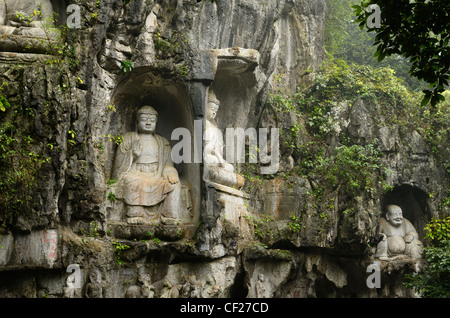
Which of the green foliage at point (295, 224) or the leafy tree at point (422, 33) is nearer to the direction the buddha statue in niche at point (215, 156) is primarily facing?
the leafy tree

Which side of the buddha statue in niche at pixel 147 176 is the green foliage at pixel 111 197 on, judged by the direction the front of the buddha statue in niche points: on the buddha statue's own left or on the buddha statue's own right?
on the buddha statue's own right

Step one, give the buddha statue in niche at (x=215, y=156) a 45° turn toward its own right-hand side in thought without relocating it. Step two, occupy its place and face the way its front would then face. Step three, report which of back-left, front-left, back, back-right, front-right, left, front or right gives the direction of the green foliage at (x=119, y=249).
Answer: front-right

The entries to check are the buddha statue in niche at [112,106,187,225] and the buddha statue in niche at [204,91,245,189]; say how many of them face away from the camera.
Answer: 0

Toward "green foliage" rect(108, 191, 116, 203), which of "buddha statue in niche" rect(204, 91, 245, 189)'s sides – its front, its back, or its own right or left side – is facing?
right

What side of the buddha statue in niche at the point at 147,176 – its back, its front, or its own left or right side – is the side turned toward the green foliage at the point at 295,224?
left

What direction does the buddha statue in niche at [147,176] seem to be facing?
toward the camera

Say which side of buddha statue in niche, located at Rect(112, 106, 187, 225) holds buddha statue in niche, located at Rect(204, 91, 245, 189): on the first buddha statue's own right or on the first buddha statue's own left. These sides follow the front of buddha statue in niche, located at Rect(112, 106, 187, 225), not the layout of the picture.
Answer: on the first buddha statue's own left

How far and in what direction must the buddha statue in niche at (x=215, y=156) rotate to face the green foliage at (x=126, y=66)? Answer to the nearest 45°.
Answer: approximately 90° to its right

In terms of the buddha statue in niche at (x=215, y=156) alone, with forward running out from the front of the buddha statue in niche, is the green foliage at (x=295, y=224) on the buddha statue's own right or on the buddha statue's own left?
on the buddha statue's own left

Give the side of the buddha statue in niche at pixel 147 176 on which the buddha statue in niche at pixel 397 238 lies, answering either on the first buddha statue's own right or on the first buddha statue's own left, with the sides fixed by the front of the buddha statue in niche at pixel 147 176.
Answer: on the first buddha statue's own left
